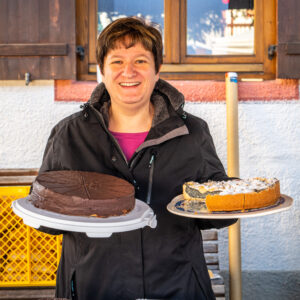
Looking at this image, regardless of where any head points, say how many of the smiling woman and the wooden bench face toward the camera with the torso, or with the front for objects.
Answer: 2

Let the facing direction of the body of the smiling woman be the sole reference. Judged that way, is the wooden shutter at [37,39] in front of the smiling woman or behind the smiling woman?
behind

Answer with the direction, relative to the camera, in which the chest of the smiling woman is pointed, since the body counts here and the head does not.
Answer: toward the camera

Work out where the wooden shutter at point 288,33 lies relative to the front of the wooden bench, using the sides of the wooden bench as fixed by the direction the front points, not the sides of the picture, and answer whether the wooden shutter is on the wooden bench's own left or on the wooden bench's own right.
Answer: on the wooden bench's own left

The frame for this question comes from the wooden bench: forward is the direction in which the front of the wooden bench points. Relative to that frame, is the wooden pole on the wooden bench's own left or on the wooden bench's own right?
on the wooden bench's own left

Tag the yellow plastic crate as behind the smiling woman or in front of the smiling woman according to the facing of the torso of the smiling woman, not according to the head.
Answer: behind

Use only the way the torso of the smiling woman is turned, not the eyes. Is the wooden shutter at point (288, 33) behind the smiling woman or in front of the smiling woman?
behind

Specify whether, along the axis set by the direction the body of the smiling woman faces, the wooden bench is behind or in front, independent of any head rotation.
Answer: behind

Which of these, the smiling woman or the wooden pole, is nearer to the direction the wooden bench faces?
the smiling woman

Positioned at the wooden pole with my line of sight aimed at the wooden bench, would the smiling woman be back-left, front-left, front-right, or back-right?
front-left
